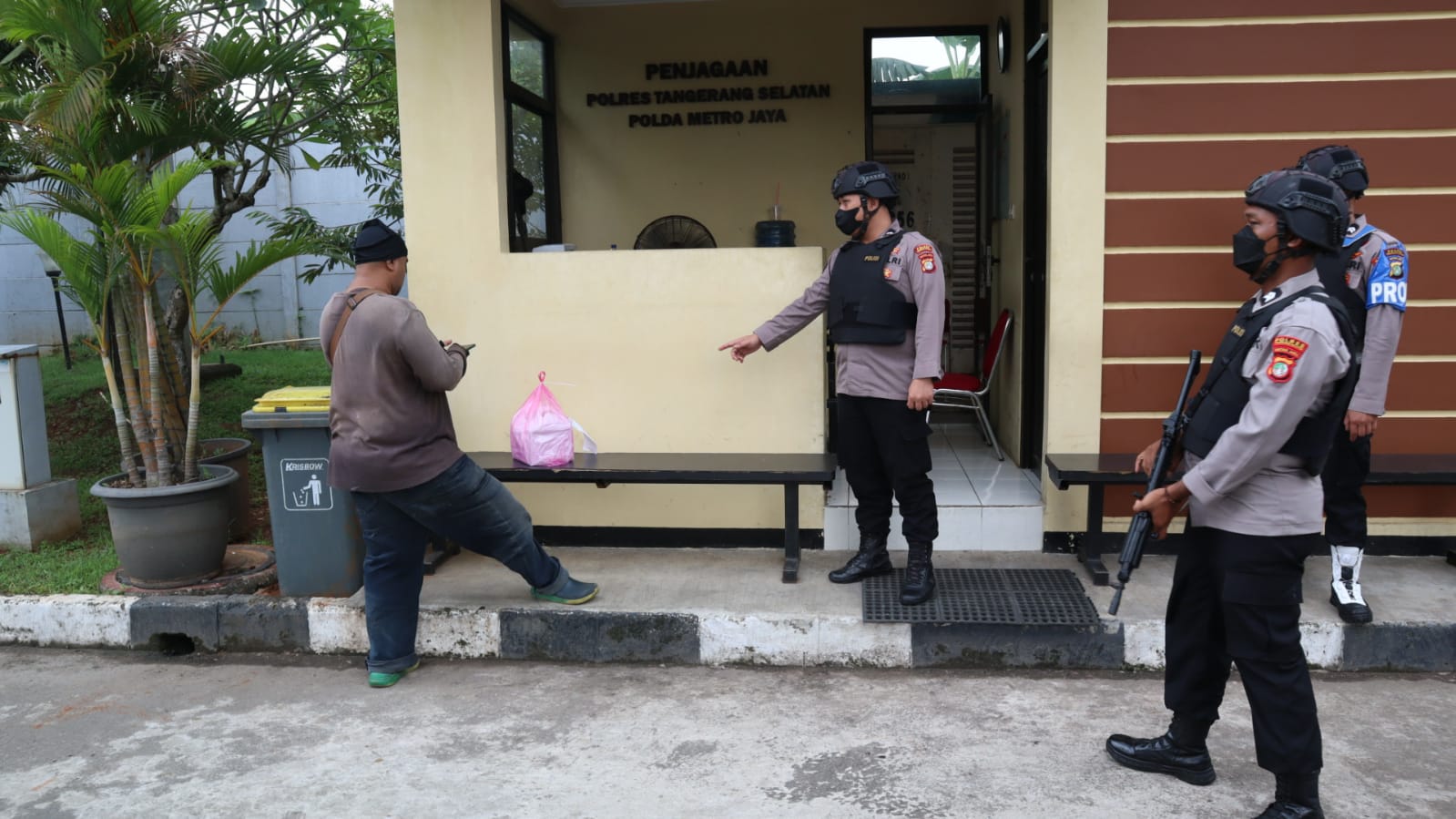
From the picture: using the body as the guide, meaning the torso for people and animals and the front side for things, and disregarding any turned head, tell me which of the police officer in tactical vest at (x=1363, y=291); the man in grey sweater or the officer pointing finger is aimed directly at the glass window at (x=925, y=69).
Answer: the man in grey sweater

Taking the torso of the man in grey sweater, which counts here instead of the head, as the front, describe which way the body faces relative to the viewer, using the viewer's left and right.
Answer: facing away from the viewer and to the right of the viewer

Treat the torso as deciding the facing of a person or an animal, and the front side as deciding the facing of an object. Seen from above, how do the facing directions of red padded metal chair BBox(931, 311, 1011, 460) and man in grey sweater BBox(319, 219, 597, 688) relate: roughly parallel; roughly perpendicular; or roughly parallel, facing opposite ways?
roughly parallel, facing opposite ways

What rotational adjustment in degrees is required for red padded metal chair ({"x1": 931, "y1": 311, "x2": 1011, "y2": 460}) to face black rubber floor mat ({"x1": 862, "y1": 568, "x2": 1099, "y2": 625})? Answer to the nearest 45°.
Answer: approximately 90° to its left

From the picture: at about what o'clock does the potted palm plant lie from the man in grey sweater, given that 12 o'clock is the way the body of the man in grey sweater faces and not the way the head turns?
The potted palm plant is roughly at 9 o'clock from the man in grey sweater.

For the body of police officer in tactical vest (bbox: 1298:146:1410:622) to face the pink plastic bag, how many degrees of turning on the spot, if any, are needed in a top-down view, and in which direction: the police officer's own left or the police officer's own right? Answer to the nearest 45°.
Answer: approximately 45° to the police officer's own right

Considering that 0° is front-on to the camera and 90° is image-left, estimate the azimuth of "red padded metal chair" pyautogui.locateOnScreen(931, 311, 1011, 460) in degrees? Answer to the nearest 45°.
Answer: approximately 90°

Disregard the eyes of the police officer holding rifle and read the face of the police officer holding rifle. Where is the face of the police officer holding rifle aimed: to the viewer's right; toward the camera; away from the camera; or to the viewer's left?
to the viewer's left

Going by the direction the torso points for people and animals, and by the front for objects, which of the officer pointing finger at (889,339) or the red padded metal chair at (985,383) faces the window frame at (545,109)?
the red padded metal chair

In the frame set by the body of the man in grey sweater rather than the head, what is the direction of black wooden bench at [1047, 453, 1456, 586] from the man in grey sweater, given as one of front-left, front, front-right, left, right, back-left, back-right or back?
front-right

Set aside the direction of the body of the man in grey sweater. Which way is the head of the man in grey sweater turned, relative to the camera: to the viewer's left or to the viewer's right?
to the viewer's right

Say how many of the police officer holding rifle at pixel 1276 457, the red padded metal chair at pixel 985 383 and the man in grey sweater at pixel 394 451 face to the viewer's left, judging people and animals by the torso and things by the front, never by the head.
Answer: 2

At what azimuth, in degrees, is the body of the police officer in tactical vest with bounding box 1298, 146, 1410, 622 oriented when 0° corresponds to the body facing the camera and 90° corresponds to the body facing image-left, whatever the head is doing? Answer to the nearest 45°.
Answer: approximately 45°

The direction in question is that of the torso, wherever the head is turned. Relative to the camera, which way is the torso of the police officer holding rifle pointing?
to the viewer's left
